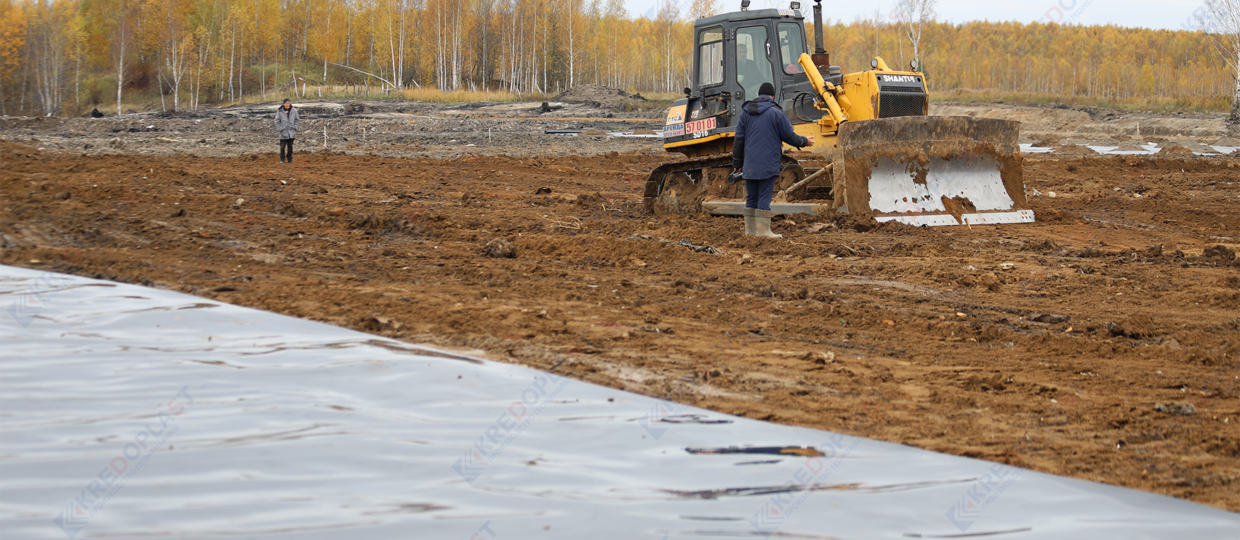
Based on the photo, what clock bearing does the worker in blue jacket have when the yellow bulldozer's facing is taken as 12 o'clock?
The worker in blue jacket is roughly at 2 o'clock from the yellow bulldozer.

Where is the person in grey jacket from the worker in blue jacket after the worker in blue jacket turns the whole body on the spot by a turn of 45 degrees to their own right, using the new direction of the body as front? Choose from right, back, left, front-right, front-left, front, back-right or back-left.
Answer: back-left

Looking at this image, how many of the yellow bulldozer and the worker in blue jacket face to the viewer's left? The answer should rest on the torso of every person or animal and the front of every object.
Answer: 0

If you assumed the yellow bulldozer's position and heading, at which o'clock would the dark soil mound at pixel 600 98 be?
The dark soil mound is roughly at 7 o'clock from the yellow bulldozer.

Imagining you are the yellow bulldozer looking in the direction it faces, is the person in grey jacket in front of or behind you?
behind

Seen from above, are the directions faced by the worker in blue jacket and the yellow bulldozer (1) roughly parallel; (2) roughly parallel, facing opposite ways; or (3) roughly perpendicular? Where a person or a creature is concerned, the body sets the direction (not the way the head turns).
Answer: roughly perpendicular

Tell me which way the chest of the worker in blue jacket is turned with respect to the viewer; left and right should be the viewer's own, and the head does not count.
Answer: facing away from the viewer and to the right of the viewer
